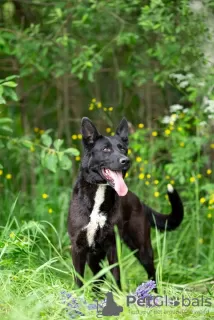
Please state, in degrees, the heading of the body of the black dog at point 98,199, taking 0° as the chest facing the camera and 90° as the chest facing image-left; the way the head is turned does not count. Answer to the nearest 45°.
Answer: approximately 45°
